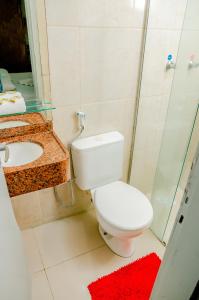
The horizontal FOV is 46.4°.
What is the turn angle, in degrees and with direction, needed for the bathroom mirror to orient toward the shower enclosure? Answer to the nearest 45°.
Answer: approximately 45° to its left

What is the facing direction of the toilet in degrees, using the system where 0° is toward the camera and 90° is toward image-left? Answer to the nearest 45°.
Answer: approximately 315°
